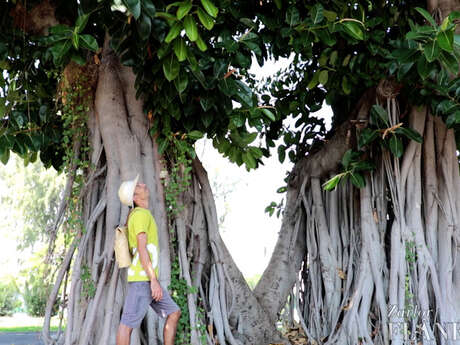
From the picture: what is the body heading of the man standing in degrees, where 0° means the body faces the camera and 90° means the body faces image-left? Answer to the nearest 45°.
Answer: approximately 270°
